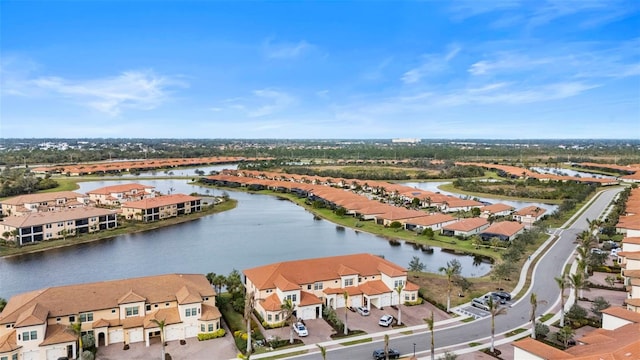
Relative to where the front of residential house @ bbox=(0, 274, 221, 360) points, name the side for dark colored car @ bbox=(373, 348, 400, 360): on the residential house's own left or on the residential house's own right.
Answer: on the residential house's own left

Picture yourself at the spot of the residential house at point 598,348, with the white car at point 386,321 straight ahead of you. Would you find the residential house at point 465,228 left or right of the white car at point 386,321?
right

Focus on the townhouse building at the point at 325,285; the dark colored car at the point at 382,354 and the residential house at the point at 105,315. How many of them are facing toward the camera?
2

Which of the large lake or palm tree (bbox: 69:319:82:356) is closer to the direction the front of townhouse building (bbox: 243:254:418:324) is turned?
the palm tree

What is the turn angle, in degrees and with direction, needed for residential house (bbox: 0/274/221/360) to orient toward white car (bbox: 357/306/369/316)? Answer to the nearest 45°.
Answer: approximately 90° to its left

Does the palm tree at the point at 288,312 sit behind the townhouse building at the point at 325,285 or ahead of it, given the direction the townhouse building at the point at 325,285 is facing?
ahead

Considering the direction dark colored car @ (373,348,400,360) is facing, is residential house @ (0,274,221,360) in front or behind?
behind

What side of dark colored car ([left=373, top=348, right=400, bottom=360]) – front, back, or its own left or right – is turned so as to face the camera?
right

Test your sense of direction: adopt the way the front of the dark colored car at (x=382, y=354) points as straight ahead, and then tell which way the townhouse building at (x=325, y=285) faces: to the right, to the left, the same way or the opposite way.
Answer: to the right

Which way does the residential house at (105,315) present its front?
toward the camera
